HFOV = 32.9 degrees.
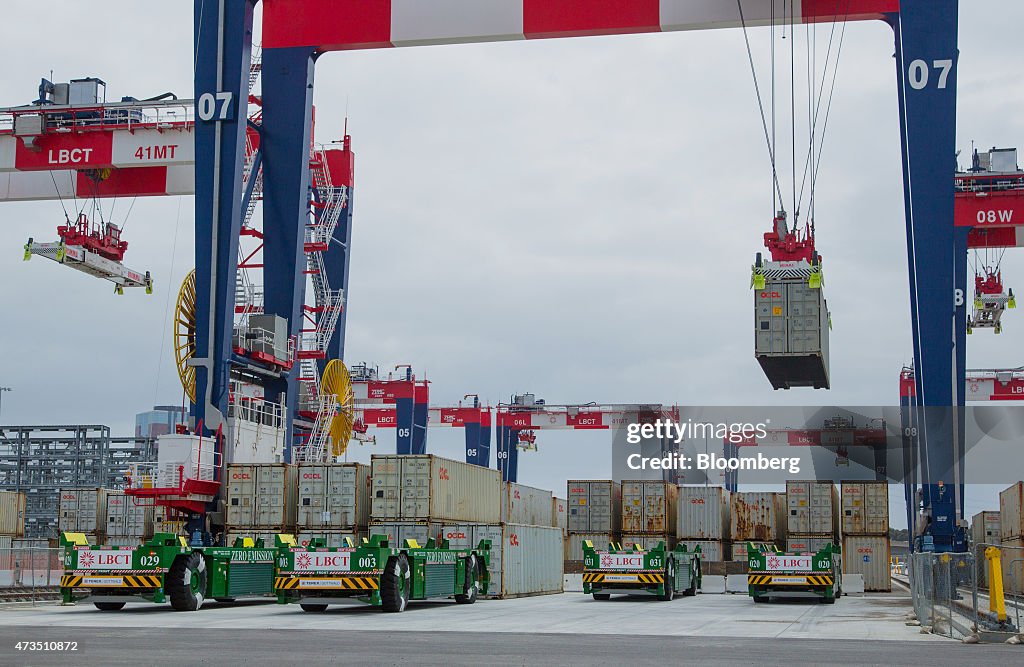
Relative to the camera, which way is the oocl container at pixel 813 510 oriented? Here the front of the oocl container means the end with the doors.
toward the camera

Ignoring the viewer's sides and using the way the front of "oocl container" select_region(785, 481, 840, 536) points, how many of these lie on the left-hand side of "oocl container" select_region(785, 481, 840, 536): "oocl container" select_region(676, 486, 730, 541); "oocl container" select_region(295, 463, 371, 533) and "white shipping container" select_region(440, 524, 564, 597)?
0

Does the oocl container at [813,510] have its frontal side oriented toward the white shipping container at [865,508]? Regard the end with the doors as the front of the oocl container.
no

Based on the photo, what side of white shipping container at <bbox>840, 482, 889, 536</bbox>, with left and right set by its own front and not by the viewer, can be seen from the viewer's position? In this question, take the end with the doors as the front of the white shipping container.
front

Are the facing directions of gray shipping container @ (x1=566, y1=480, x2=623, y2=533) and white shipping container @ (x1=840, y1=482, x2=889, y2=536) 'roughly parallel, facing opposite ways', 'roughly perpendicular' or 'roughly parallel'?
roughly parallel

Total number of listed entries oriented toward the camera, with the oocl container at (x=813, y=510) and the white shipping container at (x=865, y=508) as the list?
2

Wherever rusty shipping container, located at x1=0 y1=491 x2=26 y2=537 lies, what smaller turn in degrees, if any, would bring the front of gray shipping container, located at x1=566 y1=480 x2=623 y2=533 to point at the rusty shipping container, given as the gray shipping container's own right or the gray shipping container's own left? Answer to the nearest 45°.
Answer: approximately 90° to the gray shipping container's own right

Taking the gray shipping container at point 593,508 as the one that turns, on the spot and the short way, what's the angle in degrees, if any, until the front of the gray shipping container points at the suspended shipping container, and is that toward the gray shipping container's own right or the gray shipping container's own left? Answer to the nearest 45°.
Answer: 0° — it already faces it

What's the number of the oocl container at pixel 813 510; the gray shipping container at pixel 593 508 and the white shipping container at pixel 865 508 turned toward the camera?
3

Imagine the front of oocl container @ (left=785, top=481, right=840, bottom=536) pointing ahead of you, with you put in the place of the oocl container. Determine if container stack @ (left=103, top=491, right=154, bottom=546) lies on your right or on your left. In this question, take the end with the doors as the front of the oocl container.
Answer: on your right

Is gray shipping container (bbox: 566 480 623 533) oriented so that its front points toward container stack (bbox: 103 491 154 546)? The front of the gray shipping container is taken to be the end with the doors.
no

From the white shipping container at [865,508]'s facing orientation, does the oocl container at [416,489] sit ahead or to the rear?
ahead

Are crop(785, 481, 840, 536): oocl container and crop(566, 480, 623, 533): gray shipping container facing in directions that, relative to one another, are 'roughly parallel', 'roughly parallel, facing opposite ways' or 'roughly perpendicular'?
roughly parallel

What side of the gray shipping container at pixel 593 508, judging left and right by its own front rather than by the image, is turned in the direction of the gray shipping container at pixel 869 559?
left

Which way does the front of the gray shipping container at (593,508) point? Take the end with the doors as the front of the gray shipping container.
toward the camera

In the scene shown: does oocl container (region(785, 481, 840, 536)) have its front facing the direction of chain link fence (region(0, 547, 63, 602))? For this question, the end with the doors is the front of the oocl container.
no

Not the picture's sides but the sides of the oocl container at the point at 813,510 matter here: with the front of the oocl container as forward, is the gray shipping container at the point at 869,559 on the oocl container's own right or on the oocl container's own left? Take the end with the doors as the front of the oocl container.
on the oocl container's own left
